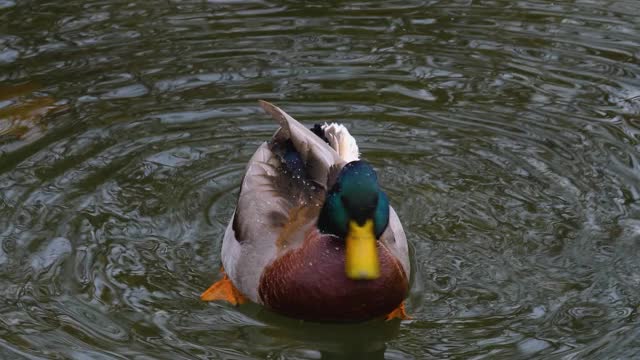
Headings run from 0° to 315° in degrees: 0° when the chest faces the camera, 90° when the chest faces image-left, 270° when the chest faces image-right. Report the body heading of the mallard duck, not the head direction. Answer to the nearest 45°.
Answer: approximately 0°
